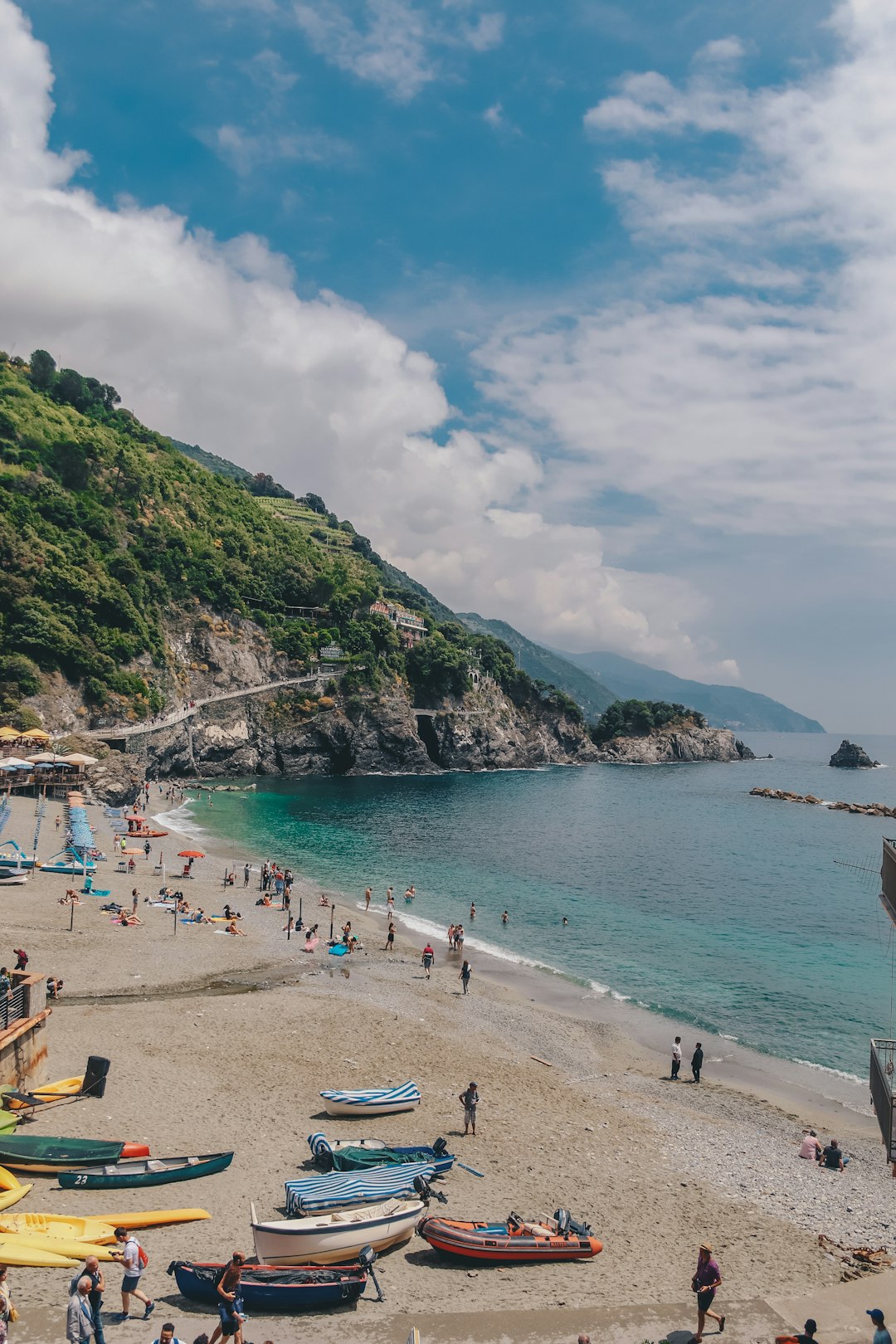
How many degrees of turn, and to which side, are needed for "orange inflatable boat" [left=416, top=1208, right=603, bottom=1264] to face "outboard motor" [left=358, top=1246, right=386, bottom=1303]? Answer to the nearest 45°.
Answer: approximately 45° to its left

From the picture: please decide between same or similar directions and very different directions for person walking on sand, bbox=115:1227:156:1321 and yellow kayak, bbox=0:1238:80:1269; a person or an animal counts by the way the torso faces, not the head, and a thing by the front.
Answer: very different directions

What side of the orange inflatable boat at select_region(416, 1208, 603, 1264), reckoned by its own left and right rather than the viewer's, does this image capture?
left

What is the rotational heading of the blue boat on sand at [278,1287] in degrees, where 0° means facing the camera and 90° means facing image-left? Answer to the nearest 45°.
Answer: approximately 90°

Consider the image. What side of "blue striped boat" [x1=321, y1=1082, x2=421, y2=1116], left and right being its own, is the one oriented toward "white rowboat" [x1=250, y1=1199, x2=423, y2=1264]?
left

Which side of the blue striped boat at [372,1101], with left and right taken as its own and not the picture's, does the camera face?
left
